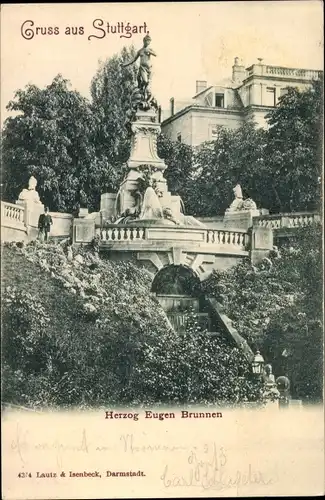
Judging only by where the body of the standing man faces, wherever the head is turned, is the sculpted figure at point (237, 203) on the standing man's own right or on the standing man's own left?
on the standing man's own left

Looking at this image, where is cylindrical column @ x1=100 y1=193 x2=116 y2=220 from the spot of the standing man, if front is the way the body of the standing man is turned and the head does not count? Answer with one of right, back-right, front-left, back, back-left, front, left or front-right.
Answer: back-left

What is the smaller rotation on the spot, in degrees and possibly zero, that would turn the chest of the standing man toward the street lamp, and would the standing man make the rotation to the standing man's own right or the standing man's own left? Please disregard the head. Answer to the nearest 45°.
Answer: approximately 90° to the standing man's own left
